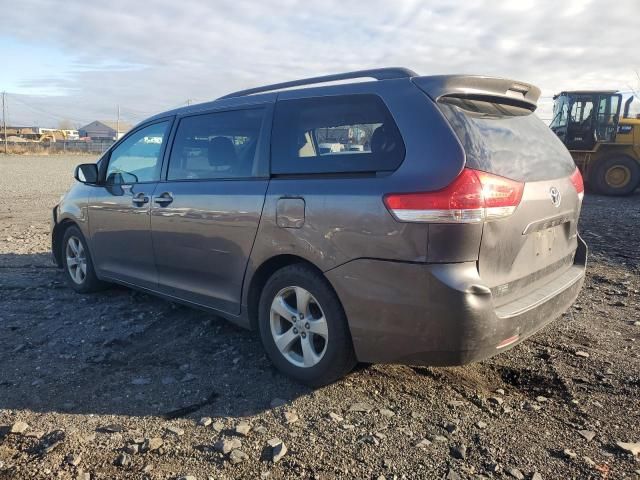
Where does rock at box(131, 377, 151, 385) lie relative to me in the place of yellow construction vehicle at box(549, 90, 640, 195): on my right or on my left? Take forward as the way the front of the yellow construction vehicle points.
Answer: on my left

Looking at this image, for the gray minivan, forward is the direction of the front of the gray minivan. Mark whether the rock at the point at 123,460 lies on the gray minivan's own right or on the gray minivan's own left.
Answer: on the gray minivan's own left

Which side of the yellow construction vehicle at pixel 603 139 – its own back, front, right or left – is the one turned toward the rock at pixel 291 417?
left

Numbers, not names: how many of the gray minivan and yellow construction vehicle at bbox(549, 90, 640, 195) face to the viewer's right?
0

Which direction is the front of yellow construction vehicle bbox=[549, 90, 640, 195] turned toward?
to the viewer's left

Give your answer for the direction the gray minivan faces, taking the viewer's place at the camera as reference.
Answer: facing away from the viewer and to the left of the viewer

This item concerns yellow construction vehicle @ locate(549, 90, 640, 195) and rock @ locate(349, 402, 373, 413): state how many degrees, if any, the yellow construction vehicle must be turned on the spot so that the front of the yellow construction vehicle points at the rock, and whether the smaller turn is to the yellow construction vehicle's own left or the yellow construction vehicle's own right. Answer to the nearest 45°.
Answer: approximately 90° to the yellow construction vehicle's own left

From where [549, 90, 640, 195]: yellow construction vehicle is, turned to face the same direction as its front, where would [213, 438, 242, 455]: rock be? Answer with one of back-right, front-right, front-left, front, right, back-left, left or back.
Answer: left

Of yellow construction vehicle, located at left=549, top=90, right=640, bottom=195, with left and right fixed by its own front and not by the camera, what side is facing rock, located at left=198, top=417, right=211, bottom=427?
left

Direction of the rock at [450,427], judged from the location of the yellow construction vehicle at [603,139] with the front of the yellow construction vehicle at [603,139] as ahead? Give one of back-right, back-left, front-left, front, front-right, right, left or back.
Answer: left

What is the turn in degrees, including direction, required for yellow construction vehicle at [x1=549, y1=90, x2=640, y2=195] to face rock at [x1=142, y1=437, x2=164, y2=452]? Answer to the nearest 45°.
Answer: approximately 90° to its left

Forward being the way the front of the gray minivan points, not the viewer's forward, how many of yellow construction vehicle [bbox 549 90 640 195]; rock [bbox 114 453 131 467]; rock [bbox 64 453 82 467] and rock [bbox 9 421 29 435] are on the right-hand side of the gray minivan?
1

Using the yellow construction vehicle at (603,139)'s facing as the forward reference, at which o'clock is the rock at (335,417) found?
The rock is roughly at 9 o'clock from the yellow construction vehicle.

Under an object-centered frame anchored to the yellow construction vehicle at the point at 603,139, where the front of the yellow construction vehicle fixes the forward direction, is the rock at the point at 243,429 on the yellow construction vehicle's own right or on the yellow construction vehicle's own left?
on the yellow construction vehicle's own left

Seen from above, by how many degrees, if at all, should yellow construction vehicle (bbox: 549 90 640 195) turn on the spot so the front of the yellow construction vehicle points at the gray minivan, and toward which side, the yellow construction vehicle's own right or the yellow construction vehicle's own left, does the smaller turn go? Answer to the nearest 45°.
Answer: approximately 90° to the yellow construction vehicle's own left
